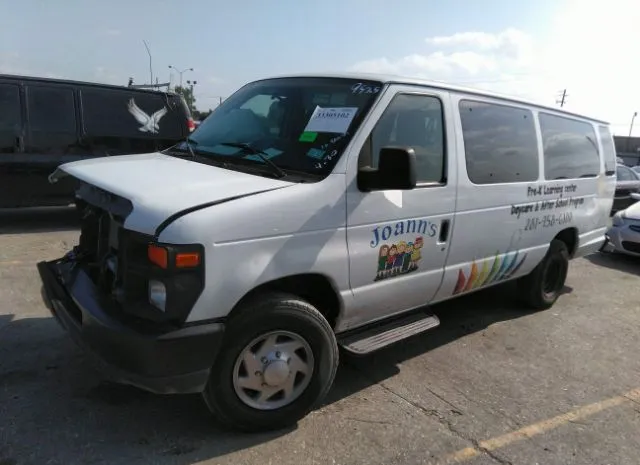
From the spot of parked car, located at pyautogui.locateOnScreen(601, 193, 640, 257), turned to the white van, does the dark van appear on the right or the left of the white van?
right

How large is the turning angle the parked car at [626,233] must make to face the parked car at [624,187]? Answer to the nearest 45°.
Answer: approximately 135° to its right

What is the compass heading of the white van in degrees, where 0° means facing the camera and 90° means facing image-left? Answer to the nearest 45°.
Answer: approximately 45°

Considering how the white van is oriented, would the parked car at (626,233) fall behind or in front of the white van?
behind

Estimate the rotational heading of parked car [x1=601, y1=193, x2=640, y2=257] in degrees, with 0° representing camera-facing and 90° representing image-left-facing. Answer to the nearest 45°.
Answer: approximately 45°

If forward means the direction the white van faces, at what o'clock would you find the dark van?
The dark van is roughly at 3 o'clock from the white van.

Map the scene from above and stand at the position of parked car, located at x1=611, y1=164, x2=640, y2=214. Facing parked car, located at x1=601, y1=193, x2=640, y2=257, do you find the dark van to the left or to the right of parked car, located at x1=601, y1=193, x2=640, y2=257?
right
